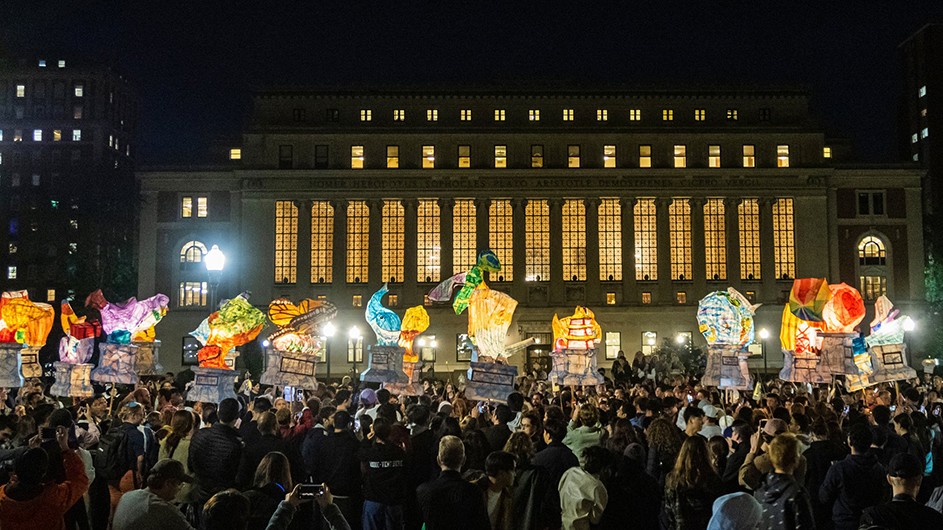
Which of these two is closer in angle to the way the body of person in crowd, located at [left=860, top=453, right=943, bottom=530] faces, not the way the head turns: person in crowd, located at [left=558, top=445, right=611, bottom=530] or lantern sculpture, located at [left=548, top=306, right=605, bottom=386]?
the lantern sculpture

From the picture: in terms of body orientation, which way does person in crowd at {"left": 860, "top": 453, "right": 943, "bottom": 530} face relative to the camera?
away from the camera

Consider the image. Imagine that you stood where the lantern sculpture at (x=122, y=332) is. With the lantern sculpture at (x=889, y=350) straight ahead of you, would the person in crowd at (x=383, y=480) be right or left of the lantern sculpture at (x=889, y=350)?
right

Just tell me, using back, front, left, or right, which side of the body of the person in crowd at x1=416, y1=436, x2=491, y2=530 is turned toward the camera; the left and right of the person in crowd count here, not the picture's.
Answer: back

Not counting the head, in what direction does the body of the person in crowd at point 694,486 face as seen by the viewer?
away from the camera

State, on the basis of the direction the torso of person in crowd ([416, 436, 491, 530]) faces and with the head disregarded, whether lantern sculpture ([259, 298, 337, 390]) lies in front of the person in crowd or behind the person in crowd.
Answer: in front

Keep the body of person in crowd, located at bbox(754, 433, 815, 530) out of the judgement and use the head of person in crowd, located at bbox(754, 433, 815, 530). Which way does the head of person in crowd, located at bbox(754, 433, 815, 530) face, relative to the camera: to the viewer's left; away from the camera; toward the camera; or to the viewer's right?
away from the camera

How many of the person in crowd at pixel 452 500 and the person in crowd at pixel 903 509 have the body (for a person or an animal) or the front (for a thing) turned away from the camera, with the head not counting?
2

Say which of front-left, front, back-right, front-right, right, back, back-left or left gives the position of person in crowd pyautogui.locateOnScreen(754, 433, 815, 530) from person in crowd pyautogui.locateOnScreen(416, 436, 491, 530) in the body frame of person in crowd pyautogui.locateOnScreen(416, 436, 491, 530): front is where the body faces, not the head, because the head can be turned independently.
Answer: right

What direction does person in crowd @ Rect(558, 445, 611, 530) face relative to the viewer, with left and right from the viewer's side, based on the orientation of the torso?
facing away from the viewer and to the right of the viewer

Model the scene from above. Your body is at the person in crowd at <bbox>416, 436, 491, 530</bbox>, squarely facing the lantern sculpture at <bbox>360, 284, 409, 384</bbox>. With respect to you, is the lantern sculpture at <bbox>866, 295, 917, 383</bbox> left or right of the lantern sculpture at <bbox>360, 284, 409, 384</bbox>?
right

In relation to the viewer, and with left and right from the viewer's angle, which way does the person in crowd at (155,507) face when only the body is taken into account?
facing away from the viewer and to the right of the viewer

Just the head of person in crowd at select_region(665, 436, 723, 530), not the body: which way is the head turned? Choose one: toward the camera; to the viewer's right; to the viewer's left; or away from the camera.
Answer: away from the camera
